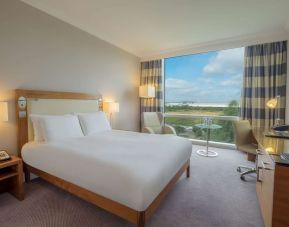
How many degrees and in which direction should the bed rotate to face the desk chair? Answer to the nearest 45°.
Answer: approximately 45° to its left

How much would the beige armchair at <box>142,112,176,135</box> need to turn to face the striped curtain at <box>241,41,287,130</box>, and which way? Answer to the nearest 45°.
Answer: approximately 45° to its left

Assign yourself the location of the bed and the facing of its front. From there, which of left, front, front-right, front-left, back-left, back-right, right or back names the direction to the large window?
left

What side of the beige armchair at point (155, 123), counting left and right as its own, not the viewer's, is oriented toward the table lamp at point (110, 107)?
right

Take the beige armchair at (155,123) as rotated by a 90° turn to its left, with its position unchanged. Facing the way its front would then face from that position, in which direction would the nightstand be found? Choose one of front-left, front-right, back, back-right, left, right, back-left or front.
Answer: back

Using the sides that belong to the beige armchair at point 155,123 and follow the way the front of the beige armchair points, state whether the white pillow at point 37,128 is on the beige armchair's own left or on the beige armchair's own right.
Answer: on the beige armchair's own right

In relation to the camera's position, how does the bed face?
facing the viewer and to the right of the viewer

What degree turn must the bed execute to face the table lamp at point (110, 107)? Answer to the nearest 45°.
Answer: approximately 135° to its left

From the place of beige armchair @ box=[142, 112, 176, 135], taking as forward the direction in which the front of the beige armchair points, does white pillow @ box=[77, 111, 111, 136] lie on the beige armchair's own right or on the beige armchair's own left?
on the beige armchair's own right

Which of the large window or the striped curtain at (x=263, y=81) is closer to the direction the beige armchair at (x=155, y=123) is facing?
the striped curtain

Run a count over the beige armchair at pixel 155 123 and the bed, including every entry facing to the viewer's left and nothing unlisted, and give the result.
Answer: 0
